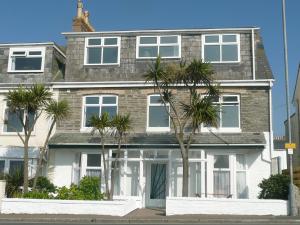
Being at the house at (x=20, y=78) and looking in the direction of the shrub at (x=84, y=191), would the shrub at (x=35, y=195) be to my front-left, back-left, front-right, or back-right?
front-right

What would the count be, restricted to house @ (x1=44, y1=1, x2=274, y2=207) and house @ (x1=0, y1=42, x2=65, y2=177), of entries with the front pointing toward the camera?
2

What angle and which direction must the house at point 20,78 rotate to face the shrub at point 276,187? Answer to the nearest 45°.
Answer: approximately 45° to its left

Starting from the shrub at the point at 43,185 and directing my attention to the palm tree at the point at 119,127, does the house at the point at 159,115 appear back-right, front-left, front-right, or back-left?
front-left

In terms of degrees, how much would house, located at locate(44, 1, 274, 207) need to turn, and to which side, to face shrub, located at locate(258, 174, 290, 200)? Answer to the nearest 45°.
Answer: approximately 45° to its left

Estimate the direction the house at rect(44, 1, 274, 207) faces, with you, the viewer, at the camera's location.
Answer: facing the viewer

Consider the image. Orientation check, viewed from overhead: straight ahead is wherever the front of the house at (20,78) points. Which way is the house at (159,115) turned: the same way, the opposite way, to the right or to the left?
the same way

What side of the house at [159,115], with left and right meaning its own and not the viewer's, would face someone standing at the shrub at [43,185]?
right

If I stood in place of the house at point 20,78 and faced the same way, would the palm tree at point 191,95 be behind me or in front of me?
in front

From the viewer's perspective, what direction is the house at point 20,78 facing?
toward the camera

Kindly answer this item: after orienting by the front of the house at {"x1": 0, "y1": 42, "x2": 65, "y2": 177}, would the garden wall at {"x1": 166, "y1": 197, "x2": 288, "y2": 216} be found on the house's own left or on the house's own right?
on the house's own left
